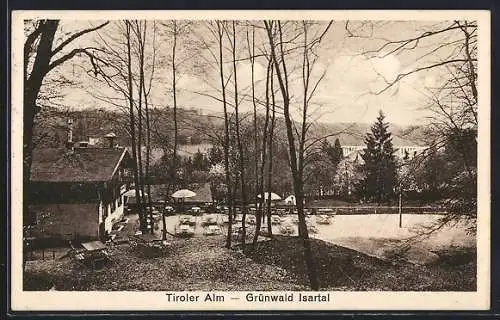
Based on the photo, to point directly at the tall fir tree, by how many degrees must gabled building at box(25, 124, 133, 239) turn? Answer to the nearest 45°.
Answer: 0° — it already faces it

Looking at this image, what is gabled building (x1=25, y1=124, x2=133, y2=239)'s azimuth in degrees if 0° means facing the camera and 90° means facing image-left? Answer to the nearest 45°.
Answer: approximately 270°
